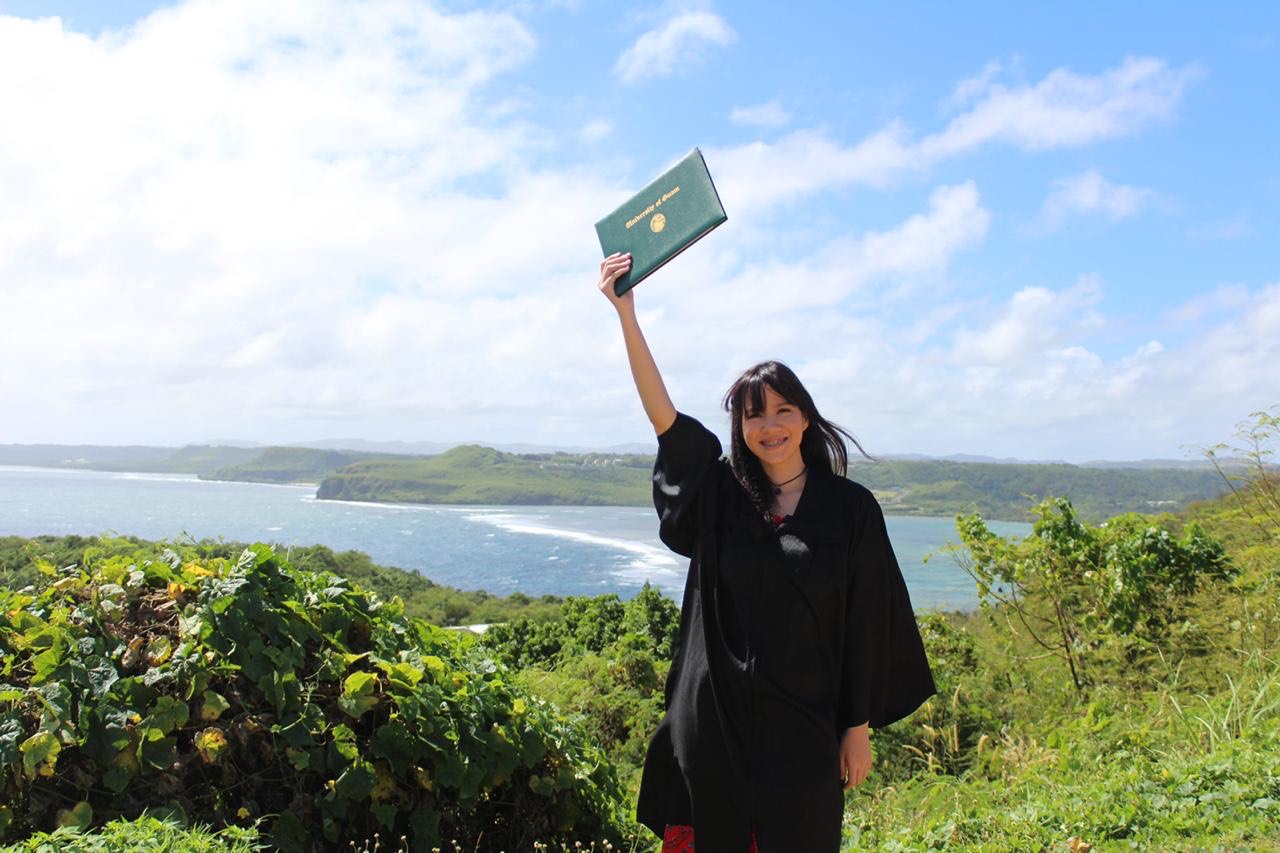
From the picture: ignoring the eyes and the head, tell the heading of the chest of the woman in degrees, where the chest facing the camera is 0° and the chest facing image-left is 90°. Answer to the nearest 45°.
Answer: approximately 0°

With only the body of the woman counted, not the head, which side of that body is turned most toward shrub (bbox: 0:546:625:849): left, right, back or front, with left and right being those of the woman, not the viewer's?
right
